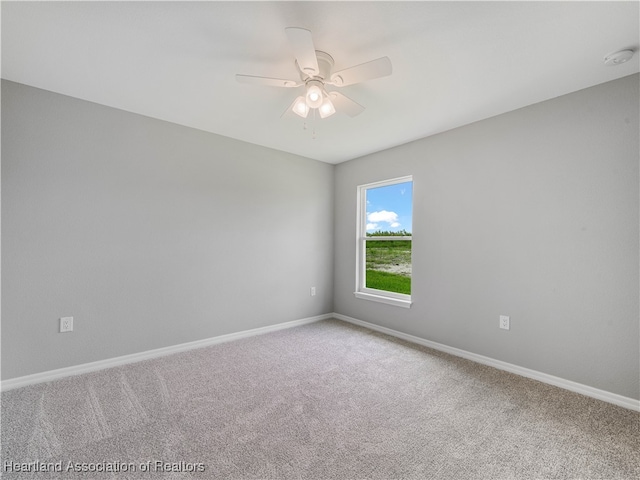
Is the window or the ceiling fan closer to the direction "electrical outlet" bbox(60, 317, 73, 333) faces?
the ceiling fan

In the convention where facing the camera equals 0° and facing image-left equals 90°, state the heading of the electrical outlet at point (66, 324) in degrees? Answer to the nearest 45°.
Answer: approximately 0°

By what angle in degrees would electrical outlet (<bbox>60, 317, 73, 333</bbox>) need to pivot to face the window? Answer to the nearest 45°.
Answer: approximately 90° to its left

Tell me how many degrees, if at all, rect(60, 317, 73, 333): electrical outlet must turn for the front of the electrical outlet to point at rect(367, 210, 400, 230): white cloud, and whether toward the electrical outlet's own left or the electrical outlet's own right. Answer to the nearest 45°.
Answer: approximately 90° to the electrical outlet's own left

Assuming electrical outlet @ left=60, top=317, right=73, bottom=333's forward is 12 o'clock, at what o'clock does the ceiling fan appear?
The ceiling fan is roughly at 11 o'clock from the electrical outlet.

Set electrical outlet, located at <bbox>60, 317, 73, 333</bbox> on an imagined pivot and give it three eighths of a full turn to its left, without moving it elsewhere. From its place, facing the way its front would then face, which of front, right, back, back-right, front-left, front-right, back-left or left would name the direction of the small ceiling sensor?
right
